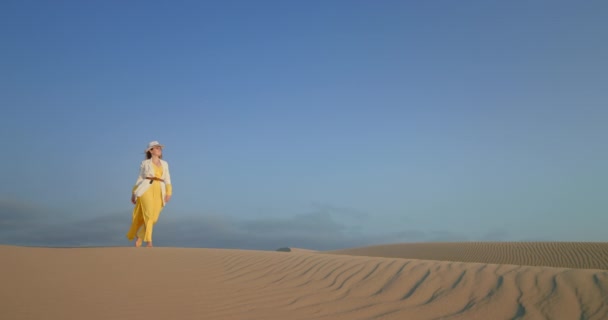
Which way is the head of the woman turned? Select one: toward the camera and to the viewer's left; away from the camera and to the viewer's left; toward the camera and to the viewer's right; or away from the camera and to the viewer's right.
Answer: toward the camera and to the viewer's right

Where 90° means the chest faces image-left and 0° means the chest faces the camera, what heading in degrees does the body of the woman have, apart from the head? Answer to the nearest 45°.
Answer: approximately 315°
